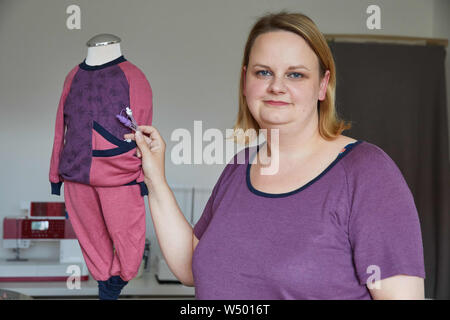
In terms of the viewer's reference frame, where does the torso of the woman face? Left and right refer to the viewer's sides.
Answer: facing the viewer and to the left of the viewer

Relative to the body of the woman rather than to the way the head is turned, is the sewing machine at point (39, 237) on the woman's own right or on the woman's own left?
on the woman's own right

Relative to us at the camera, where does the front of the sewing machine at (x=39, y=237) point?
facing the viewer

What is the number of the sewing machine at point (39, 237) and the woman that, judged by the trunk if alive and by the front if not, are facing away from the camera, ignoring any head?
0

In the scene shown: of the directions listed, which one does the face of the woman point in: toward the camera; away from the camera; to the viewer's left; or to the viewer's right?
toward the camera

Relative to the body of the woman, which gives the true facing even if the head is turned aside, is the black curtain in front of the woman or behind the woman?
behind

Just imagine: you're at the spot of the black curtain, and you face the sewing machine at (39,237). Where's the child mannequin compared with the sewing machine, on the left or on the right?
left

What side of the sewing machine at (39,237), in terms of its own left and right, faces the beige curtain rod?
left

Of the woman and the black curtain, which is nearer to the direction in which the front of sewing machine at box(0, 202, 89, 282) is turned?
the woman

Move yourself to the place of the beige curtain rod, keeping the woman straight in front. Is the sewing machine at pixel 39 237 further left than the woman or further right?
right

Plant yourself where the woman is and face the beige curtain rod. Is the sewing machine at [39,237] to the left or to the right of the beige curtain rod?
left

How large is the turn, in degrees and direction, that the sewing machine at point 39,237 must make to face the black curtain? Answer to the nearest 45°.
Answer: approximately 90° to its left

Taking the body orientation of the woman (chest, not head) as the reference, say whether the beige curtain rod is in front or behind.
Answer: behind
